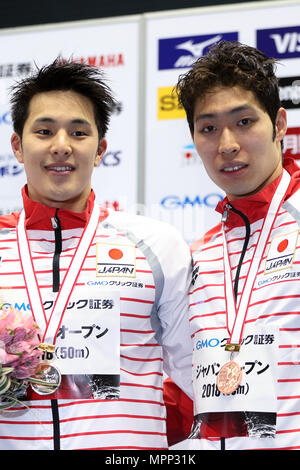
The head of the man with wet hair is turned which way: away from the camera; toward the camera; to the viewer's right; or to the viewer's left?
toward the camera

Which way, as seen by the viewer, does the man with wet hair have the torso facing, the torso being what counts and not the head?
toward the camera

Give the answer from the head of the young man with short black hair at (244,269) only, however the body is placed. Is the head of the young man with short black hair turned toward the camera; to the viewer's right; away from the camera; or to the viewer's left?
toward the camera
